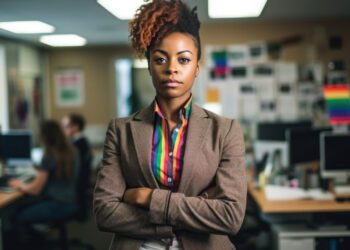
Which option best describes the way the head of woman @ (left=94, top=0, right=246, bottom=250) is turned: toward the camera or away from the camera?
toward the camera

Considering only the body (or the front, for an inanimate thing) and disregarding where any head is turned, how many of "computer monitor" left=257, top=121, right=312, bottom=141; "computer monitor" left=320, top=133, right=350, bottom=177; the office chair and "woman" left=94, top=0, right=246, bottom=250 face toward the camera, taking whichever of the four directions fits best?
3

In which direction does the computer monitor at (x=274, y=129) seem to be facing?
toward the camera

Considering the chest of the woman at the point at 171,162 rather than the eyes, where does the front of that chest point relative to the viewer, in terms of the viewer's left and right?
facing the viewer

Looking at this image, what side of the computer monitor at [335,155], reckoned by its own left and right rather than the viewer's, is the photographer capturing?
front

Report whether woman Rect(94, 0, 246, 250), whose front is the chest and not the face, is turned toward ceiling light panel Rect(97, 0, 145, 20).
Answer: no

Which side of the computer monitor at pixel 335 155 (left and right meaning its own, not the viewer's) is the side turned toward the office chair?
right

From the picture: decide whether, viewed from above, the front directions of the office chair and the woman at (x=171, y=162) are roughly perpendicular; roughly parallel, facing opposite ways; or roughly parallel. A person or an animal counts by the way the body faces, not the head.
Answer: roughly perpendicular

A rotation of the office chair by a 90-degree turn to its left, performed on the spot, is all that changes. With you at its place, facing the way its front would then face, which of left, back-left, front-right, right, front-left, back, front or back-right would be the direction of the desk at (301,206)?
front-left

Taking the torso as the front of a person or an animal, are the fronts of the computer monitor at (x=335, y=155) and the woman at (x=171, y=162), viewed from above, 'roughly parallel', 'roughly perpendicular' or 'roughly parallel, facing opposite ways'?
roughly parallel

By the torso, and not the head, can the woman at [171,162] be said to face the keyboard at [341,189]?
no

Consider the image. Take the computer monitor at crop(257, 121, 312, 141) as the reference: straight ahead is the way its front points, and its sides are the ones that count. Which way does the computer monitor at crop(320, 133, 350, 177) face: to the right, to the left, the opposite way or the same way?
the same way

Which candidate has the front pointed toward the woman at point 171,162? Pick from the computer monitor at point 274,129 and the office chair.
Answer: the computer monitor

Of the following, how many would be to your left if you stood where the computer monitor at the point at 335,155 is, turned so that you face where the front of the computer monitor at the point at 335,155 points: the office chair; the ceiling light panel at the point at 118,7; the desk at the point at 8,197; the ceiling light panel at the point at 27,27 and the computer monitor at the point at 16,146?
0

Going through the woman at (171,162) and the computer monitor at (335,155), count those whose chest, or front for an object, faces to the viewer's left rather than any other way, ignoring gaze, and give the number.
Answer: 0

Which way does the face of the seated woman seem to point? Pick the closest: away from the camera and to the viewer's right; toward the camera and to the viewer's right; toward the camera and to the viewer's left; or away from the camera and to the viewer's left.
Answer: away from the camera and to the viewer's left

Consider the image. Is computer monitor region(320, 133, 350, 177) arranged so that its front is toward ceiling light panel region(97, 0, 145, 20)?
no

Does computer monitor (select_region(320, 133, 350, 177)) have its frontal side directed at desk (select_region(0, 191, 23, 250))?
no

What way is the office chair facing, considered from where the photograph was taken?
facing to the left of the viewer

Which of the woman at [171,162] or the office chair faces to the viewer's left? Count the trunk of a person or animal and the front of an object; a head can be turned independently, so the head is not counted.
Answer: the office chair
